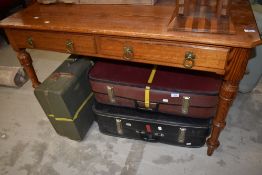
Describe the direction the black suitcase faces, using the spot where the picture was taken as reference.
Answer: facing the viewer

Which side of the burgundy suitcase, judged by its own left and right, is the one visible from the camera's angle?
front
